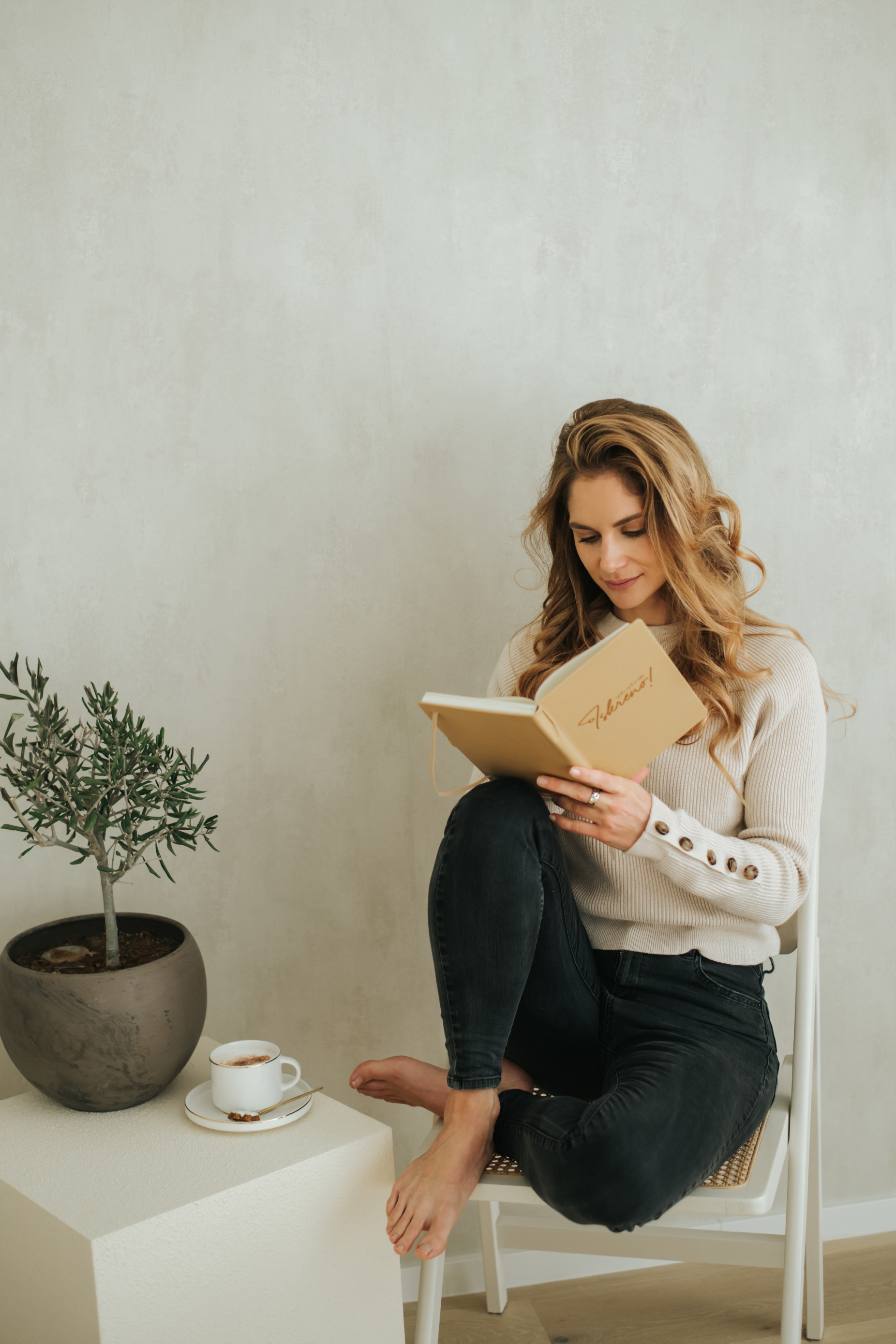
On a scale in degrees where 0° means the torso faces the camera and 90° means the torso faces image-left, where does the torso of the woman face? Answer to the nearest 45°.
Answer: approximately 45°
